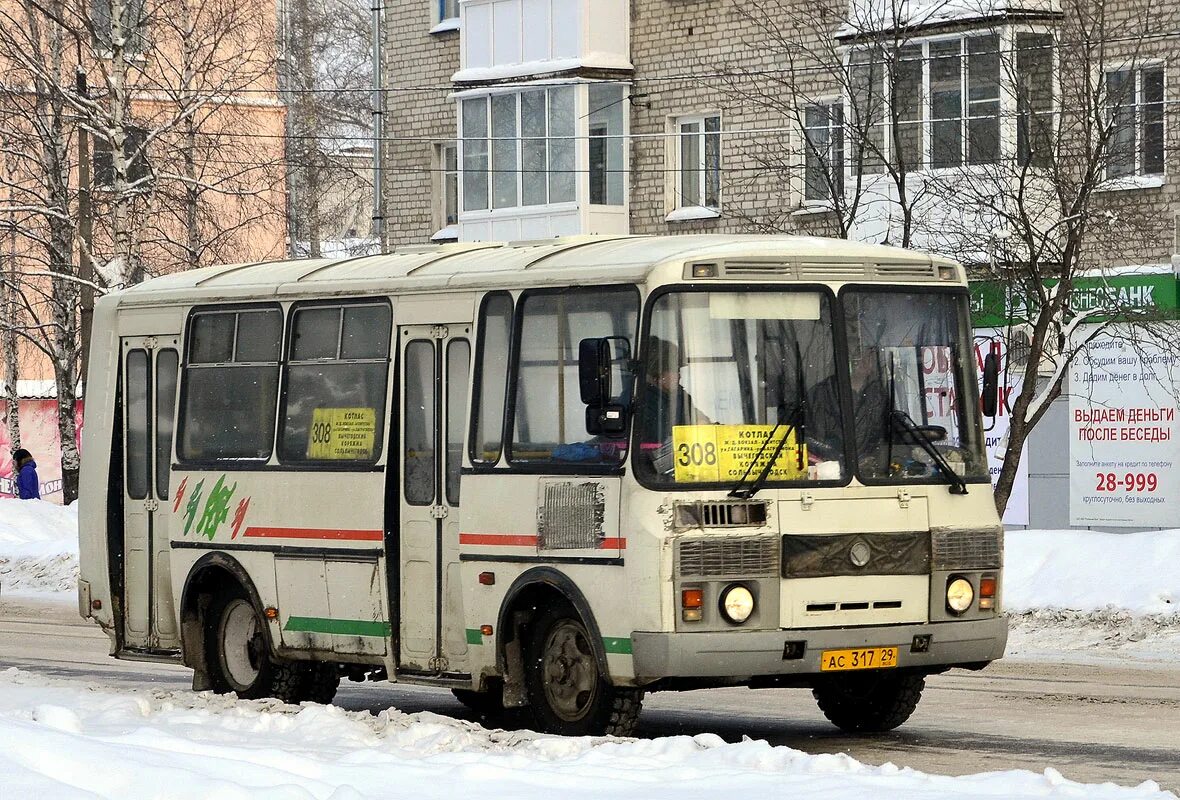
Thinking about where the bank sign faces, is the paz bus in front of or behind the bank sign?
in front

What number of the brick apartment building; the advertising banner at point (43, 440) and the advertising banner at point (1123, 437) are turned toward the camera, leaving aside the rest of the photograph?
3

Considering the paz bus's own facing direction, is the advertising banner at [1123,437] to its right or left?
on its left

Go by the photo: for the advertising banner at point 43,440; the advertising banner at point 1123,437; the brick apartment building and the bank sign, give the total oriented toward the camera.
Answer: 4

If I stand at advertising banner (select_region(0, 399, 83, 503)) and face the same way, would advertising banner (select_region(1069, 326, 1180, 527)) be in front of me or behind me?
in front

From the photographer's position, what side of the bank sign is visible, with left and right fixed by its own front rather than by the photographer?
front

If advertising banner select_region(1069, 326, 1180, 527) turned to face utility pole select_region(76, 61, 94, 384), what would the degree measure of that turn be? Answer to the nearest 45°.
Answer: approximately 90° to its right

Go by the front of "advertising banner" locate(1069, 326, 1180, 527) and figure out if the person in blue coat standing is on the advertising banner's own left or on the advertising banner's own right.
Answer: on the advertising banner's own right

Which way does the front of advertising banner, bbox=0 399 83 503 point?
toward the camera

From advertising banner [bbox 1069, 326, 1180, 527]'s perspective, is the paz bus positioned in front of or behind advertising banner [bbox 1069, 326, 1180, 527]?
in front
